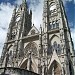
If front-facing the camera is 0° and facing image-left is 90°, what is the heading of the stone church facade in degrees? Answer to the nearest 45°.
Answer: approximately 45°
